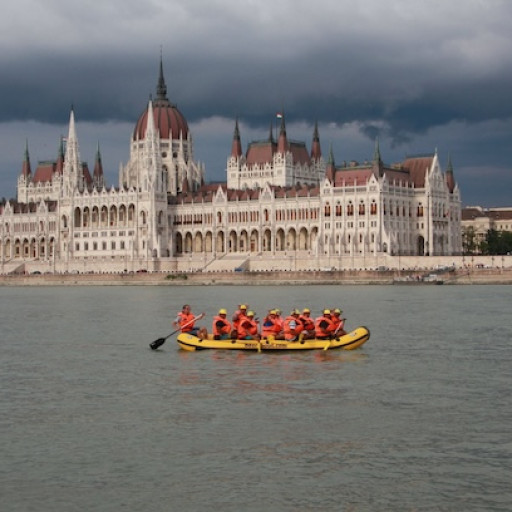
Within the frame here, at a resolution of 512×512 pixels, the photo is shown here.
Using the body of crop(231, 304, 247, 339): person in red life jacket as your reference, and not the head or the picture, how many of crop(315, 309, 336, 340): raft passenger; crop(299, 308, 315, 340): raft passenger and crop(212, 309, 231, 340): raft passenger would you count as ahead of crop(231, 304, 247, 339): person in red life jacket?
2

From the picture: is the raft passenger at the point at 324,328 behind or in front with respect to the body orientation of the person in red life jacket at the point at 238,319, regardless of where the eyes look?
in front

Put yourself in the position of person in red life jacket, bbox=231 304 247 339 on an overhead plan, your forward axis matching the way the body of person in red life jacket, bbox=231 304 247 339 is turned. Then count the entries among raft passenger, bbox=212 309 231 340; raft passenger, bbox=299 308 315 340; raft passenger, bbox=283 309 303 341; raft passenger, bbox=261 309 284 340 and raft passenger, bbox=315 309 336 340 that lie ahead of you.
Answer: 4

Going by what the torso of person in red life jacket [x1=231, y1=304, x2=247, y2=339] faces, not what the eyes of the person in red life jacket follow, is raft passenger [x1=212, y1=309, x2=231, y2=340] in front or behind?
behind

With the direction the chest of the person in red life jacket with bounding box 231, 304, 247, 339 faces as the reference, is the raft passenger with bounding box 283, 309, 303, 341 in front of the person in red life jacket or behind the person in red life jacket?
in front

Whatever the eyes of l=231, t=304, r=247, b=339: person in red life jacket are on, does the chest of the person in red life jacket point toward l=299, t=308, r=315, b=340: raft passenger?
yes

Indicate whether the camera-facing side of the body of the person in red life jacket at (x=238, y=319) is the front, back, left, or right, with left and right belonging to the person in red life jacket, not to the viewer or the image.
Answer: right

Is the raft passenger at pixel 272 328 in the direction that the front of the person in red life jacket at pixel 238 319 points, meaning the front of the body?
yes

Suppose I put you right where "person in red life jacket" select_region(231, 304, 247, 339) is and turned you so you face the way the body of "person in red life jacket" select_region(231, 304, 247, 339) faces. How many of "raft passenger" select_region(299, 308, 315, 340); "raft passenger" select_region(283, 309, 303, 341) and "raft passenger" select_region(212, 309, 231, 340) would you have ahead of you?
2
